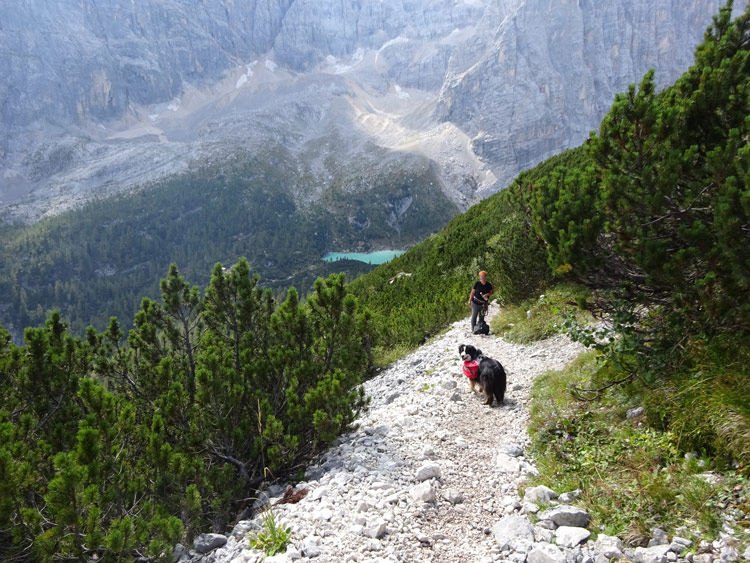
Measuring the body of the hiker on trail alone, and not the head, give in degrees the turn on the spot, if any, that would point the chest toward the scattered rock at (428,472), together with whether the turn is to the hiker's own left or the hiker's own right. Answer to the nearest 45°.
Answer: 0° — they already face it

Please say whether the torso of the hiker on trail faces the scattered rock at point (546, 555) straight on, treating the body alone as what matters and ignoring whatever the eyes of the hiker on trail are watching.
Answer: yes

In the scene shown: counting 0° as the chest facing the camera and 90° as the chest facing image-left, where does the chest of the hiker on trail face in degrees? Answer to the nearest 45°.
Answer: approximately 0°

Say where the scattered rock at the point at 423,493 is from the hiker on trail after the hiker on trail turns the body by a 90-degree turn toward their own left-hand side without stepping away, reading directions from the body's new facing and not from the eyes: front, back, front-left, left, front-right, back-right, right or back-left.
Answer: right

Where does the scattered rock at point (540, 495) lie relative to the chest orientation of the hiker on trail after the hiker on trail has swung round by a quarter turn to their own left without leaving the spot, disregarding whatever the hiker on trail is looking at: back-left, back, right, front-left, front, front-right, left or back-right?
right

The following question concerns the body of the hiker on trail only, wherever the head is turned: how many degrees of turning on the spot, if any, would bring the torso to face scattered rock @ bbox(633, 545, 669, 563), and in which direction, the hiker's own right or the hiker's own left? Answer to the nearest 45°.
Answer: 0° — they already face it
